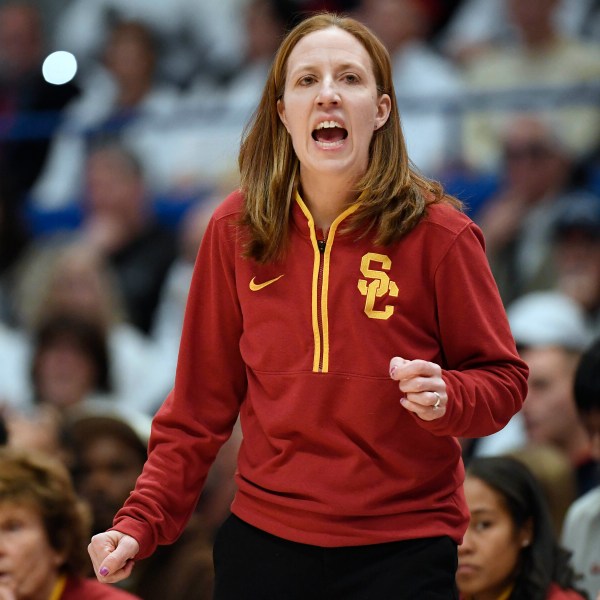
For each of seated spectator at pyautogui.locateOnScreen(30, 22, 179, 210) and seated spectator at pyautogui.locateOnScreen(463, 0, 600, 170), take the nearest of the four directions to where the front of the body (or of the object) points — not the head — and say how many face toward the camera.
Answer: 2

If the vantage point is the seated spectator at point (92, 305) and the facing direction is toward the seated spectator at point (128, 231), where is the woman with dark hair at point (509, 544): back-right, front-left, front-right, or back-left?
back-right

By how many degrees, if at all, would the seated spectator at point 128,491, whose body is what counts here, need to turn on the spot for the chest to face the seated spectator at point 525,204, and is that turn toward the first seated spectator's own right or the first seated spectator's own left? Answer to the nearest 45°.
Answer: approximately 135° to the first seated spectator's own left

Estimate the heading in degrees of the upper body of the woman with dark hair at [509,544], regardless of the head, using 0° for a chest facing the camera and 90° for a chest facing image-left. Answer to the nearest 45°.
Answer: approximately 45°
